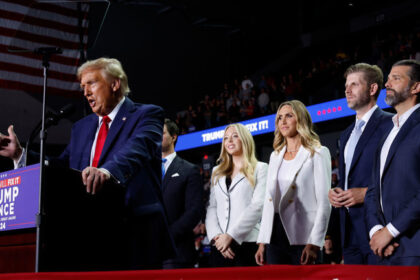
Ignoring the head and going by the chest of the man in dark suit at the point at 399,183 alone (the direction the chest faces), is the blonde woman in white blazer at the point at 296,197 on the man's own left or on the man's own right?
on the man's own right

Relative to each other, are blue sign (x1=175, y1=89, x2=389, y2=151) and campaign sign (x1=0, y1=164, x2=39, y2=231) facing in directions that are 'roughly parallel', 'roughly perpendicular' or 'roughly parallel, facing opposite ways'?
roughly parallel

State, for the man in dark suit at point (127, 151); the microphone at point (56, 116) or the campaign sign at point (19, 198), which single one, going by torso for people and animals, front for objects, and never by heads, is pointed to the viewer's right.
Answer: the microphone

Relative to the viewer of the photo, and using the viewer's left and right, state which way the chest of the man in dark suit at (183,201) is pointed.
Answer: facing the viewer and to the left of the viewer

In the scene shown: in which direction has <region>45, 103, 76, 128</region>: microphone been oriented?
to the viewer's right

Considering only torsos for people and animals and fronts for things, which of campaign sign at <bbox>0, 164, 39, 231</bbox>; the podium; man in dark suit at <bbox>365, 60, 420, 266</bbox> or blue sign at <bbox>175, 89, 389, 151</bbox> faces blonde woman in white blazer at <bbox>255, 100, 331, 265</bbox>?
the blue sign

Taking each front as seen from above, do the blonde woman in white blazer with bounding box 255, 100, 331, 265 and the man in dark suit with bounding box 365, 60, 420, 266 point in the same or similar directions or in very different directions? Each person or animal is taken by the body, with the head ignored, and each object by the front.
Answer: same or similar directions

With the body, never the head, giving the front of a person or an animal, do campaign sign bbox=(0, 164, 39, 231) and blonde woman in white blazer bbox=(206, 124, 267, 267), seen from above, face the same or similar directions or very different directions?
same or similar directions

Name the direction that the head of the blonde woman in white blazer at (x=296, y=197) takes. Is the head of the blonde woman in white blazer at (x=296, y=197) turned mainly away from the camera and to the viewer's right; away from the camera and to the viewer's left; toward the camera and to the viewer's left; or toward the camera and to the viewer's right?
toward the camera and to the viewer's left

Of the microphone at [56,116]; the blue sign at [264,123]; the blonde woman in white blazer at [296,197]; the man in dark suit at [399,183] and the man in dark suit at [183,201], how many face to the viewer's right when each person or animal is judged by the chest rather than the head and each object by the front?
1

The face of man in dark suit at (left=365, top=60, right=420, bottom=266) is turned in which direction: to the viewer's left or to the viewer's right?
to the viewer's left

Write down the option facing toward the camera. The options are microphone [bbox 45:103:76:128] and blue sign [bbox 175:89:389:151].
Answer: the blue sign
